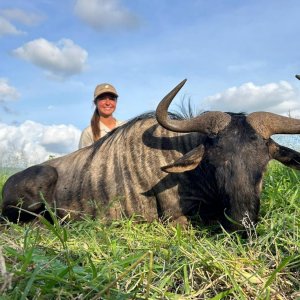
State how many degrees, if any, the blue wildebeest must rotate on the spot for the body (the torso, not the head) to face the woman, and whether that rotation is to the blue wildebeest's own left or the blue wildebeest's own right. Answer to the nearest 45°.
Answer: approximately 135° to the blue wildebeest's own left

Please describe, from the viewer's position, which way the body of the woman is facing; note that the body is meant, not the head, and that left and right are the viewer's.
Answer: facing the viewer and to the right of the viewer

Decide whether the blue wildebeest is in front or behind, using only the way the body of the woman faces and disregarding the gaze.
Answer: in front

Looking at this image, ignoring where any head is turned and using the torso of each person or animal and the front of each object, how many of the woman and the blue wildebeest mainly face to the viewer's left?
0
